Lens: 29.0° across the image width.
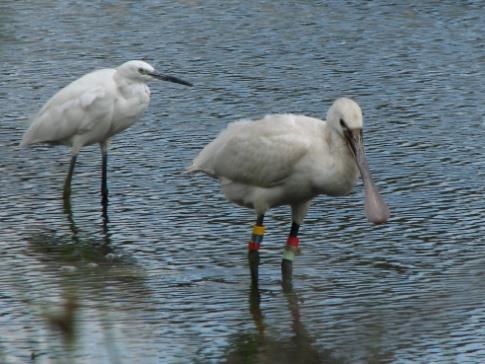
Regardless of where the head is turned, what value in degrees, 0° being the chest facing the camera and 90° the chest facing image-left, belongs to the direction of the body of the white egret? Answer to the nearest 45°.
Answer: approximately 270°

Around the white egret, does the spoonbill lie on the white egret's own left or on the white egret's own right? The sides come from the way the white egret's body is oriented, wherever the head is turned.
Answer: on the white egret's own right
